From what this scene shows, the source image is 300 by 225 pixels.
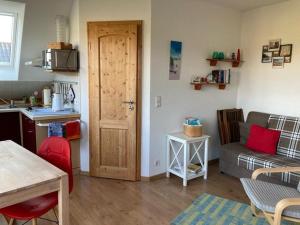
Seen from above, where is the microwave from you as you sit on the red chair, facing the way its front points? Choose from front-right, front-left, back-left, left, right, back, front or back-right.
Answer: back-right

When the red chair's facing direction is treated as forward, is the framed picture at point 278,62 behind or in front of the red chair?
behind

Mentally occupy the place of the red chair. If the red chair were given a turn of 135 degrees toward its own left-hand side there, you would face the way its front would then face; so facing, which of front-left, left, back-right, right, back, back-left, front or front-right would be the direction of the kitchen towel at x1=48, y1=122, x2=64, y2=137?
left
